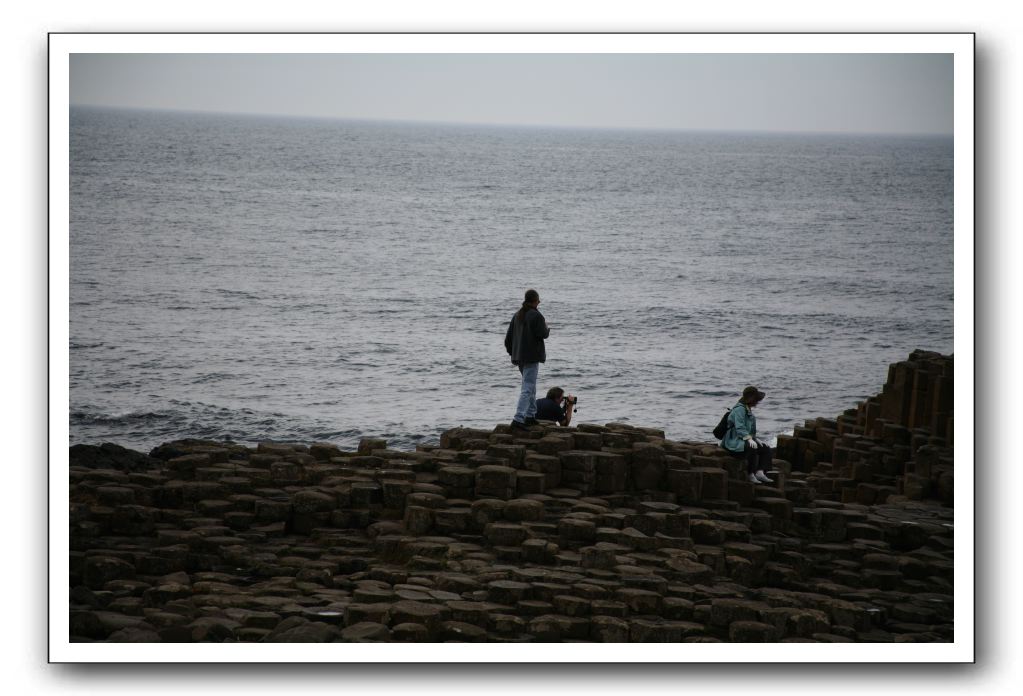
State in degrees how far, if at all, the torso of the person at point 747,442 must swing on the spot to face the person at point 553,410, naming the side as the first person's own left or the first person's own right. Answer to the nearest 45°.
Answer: approximately 180°

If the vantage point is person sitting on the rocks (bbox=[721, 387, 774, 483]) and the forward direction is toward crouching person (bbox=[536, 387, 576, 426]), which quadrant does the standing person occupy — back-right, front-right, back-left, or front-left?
front-left

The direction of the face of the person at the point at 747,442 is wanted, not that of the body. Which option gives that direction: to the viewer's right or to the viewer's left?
to the viewer's right

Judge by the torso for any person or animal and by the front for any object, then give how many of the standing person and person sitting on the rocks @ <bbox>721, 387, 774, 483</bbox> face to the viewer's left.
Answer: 0

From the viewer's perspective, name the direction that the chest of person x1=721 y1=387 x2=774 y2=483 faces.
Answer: to the viewer's right

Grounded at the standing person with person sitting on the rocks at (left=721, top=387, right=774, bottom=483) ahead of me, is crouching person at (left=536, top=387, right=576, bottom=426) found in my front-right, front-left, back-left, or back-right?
front-left

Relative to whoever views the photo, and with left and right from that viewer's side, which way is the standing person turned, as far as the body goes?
facing away from the viewer and to the right of the viewer
